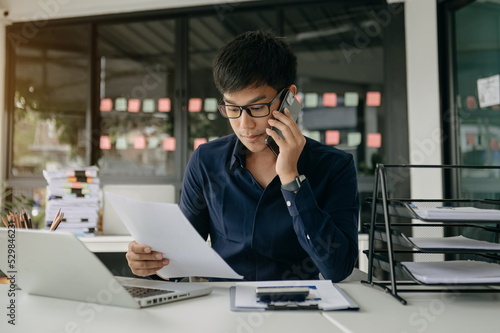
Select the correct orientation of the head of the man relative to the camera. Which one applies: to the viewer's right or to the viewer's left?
to the viewer's left

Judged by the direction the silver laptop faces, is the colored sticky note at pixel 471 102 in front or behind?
in front

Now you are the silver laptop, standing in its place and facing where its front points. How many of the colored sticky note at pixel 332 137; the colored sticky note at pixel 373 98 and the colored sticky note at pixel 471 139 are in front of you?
3

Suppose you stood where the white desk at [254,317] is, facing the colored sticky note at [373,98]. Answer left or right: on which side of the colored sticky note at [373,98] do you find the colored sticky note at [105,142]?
left

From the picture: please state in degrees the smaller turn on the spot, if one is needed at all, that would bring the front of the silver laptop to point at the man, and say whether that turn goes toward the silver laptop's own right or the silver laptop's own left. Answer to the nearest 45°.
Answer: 0° — it already faces them

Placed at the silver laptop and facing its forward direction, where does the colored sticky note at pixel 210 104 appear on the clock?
The colored sticky note is roughly at 11 o'clock from the silver laptop.

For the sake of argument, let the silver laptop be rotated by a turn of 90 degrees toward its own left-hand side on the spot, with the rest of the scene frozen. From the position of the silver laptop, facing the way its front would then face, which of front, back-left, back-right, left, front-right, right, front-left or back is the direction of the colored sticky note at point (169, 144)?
front-right

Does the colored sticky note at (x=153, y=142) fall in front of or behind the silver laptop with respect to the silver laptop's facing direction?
in front

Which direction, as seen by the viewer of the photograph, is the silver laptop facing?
facing away from the viewer and to the right of the viewer

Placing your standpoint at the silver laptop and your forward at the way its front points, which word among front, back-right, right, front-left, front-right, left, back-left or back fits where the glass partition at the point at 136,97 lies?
front-left

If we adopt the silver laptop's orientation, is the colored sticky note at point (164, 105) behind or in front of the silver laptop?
in front

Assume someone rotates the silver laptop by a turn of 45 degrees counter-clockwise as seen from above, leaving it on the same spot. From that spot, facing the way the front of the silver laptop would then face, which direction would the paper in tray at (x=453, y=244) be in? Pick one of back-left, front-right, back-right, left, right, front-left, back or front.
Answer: right
